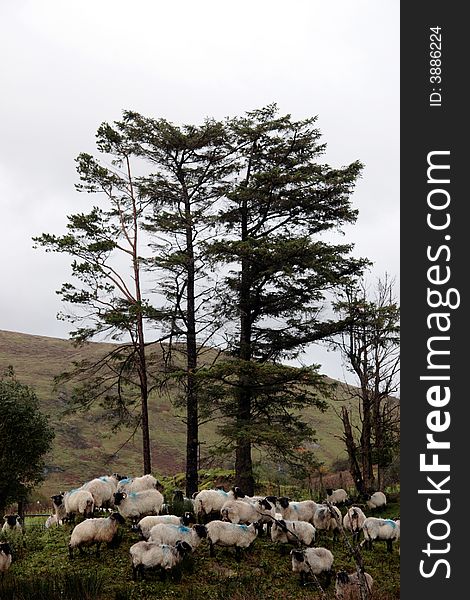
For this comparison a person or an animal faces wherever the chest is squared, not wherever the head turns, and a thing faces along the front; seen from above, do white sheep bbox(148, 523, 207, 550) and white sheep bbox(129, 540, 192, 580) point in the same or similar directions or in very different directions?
same or similar directions

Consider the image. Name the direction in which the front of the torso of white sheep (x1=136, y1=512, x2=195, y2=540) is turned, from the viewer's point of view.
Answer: to the viewer's right

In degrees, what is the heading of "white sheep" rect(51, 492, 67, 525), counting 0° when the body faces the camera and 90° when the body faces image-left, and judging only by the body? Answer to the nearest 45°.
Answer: approximately 0°

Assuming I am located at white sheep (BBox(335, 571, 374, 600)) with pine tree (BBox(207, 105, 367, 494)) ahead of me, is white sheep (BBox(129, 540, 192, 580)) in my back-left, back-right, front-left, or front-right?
front-left

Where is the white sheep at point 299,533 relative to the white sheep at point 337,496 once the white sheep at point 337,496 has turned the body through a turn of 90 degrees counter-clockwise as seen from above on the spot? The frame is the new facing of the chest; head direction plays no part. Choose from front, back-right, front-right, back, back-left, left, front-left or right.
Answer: front

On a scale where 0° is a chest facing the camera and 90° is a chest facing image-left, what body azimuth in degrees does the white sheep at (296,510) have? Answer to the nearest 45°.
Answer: approximately 90°

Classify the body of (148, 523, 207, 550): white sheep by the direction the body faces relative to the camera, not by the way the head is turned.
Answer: to the viewer's right

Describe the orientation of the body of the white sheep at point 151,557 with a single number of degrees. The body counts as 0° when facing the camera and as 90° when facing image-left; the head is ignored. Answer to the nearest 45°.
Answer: approximately 270°

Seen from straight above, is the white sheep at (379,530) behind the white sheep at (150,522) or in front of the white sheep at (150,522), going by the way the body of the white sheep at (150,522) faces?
in front

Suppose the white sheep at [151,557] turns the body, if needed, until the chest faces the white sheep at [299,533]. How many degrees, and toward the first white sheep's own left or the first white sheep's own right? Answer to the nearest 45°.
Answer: approximately 45° to the first white sheep's own left
